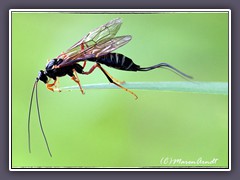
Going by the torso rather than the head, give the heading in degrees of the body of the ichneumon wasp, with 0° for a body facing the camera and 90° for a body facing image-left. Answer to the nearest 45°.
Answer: approximately 90°
